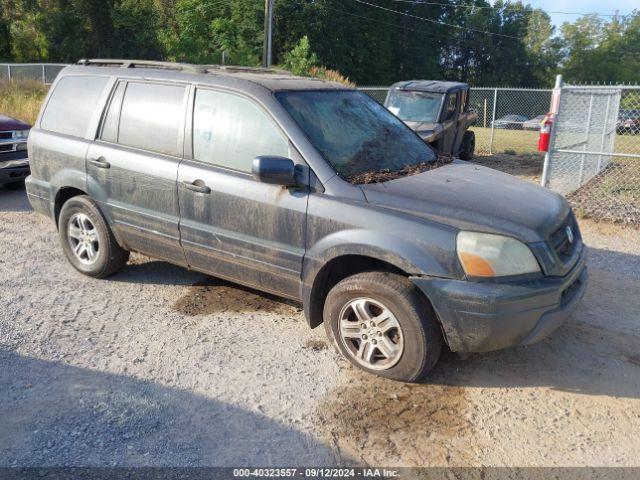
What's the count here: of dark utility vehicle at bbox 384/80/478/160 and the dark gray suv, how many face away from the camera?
0

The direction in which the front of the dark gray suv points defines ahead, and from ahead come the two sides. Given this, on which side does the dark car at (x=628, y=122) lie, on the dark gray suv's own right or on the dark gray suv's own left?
on the dark gray suv's own left

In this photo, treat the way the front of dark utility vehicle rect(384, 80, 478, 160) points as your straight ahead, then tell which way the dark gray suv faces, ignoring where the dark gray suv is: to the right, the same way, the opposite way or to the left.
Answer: to the left

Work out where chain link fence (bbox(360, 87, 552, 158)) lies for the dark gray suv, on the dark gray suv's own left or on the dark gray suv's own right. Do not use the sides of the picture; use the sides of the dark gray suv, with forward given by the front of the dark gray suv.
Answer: on the dark gray suv's own left

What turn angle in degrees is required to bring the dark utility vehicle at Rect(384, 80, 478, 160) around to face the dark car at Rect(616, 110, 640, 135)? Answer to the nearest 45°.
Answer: approximately 135° to its left

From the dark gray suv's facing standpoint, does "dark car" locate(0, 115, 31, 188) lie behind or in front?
behind

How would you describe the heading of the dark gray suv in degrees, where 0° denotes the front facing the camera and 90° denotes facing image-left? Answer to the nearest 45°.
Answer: approximately 315°
